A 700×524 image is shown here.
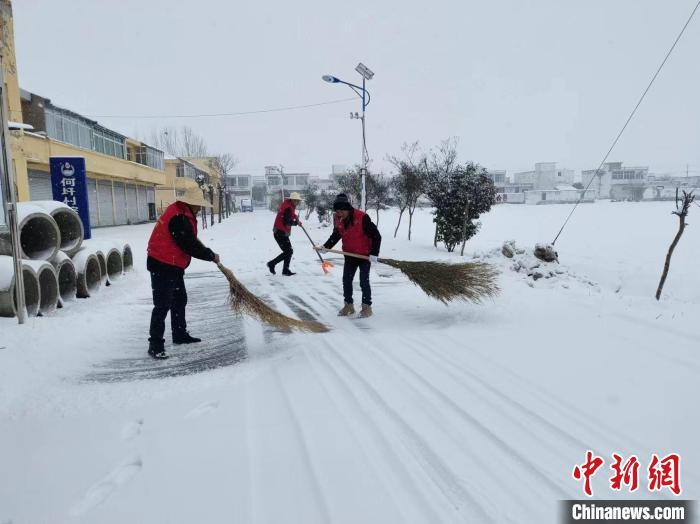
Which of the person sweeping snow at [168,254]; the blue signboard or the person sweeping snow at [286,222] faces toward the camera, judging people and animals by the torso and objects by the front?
the blue signboard

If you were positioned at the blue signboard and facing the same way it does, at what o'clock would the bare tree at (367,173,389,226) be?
The bare tree is roughly at 8 o'clock from the blue signboard.

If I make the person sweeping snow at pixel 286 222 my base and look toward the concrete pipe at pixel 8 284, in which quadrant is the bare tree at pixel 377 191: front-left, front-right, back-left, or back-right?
back-right

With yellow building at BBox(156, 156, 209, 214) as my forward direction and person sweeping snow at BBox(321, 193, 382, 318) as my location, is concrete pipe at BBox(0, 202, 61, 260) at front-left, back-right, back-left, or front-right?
front-left

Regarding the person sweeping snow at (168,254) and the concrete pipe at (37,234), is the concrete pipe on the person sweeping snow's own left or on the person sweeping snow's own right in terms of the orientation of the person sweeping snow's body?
on the person sweeping snow's own left

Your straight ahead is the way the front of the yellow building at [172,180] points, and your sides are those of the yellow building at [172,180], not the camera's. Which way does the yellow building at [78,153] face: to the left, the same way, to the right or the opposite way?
the same way

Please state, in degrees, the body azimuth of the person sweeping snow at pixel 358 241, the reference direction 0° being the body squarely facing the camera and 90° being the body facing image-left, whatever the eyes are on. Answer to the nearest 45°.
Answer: approximately 45°

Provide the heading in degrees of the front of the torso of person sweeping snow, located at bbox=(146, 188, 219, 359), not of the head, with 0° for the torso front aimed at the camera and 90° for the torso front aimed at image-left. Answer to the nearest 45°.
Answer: approximately 270°

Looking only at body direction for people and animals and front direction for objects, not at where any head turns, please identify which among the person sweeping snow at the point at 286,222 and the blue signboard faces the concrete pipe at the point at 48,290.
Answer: the blue signboard

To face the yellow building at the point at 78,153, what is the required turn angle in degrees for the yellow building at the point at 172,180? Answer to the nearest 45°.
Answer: approximately 45° to its right

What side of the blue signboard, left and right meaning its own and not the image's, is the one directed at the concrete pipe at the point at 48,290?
front

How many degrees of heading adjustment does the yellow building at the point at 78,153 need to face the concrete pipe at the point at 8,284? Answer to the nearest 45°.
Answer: approximately 45° to its right

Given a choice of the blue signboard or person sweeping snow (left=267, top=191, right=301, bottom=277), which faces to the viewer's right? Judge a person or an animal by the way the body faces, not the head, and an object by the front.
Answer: the person sweeping snow

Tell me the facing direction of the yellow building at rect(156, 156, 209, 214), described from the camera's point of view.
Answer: facing the viewer and to the right of the viewer

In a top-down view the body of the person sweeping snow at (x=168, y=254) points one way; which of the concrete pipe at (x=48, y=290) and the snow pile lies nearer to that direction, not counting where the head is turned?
the snow pile

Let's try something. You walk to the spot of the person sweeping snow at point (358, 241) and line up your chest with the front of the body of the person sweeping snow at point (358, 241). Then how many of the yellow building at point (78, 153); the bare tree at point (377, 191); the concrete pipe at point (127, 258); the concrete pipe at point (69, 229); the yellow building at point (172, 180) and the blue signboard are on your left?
0

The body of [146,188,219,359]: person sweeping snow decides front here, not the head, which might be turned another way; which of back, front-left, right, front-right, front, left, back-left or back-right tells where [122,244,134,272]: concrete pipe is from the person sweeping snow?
left

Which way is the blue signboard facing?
toward the camera

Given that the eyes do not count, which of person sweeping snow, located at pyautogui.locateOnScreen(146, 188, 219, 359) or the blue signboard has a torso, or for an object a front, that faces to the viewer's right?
the person sweeping snow
